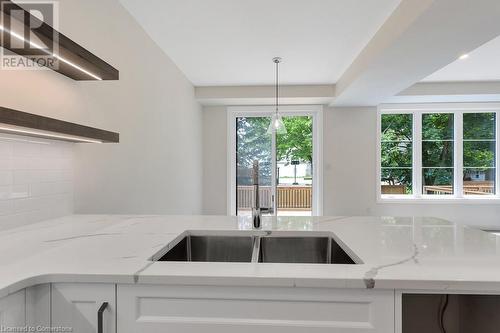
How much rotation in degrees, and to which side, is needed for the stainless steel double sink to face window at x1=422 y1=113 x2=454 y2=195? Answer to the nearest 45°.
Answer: approximately 135° to its left

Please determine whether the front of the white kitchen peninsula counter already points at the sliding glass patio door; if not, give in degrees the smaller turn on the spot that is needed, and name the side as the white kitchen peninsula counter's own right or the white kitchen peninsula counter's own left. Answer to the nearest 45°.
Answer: approximately 180°

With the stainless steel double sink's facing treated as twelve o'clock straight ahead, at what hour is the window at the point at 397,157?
The window is roughly at 7 o'clock from the stainless steel double sink.

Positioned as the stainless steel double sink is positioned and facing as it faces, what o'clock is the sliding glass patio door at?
The sliding glass patio door is roughly at 6 o'clock from the stainless steel double sink.

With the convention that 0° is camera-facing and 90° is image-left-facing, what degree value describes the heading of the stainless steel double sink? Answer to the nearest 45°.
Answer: approximately 0°

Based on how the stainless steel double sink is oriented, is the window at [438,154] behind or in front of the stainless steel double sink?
behind

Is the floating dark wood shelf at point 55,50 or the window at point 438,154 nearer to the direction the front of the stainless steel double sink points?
the floating dark wood shelf

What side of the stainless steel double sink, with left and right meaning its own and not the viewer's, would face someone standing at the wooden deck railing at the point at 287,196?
back
